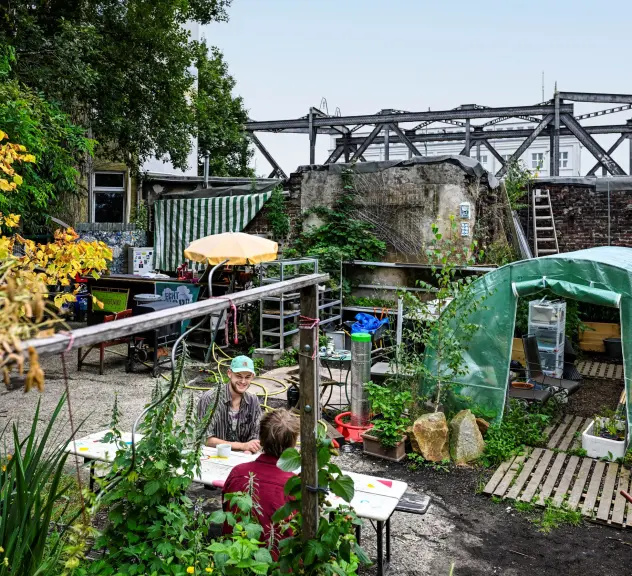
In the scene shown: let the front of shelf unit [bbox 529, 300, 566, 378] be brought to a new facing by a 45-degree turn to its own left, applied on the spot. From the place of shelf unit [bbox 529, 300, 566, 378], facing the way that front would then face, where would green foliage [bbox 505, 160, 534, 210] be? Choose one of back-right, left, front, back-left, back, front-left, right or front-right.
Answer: back

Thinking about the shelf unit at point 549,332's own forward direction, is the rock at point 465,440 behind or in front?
in front

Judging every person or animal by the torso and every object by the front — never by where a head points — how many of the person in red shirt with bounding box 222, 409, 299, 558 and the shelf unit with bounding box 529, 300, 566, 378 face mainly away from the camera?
1

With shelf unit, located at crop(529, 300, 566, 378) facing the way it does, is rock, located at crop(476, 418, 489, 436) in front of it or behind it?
in front

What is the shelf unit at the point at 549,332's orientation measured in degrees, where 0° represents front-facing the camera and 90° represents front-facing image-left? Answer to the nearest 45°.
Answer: approximately 45°

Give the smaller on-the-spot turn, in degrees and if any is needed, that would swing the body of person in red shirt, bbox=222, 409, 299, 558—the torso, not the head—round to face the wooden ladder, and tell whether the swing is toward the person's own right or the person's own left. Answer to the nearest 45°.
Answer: approximately 45° to the person's own right

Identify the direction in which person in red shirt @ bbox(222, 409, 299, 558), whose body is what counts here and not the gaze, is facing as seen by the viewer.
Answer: away from the camera

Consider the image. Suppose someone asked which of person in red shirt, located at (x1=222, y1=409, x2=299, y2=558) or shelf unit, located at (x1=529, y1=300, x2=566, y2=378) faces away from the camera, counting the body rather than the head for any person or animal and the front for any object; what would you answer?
the person in red shirt

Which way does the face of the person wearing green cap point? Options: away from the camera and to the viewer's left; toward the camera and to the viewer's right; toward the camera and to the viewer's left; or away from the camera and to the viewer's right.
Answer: toward the camera and to the viewer's right

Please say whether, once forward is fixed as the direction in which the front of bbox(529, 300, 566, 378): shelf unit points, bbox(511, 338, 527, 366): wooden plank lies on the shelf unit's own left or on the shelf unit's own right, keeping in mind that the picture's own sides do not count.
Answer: on the shelf unit's own right

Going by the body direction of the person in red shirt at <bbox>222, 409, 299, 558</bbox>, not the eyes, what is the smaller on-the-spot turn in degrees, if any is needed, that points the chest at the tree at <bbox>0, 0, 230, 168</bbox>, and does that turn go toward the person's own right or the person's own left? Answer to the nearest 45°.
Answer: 0° — they already face it

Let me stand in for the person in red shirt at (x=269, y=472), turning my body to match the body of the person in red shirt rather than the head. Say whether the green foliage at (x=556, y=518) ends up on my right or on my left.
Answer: on my right
